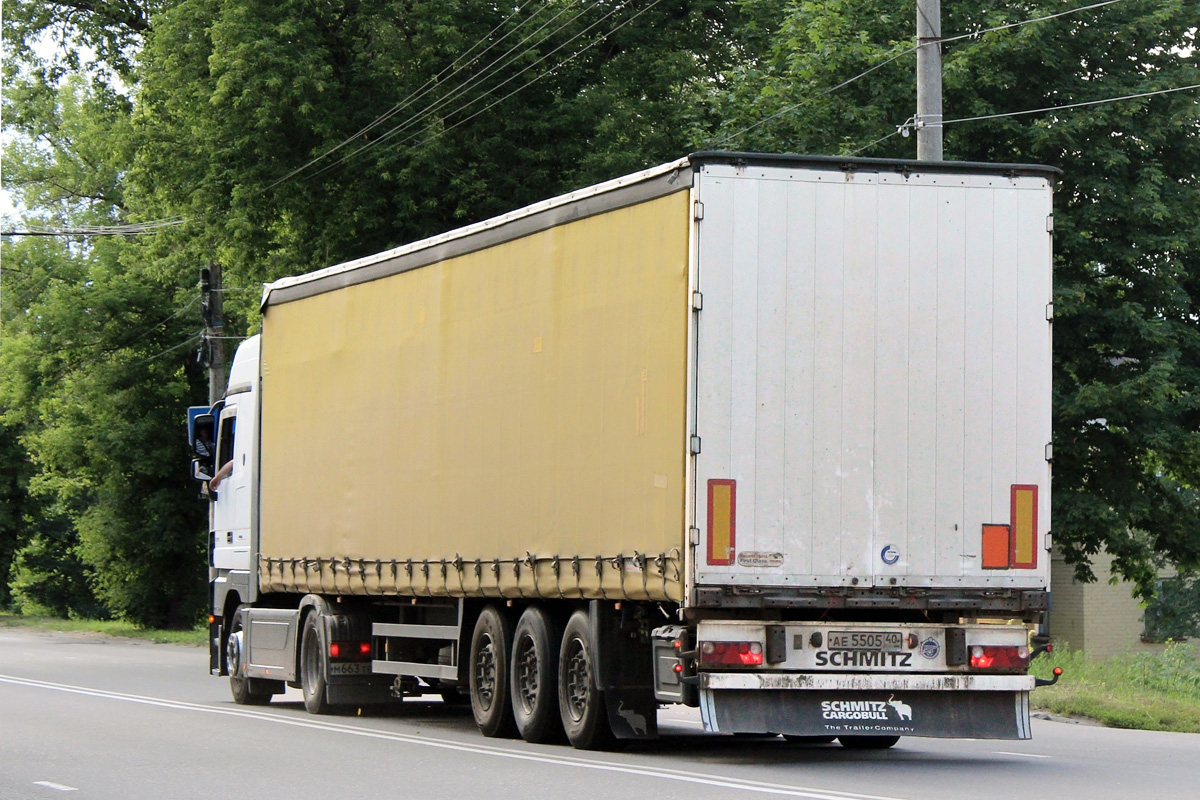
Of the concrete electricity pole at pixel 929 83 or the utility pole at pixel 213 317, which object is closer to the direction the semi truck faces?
the utility pole

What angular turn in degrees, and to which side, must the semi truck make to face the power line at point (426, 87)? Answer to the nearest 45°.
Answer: approximately 45° to its right

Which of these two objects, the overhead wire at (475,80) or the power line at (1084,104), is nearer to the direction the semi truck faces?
the overhead wire

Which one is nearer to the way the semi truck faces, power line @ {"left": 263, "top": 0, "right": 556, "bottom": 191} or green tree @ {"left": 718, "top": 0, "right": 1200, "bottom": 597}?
the power line

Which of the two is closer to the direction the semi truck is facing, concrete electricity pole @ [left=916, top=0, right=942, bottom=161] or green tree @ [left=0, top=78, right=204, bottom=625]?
the green tree

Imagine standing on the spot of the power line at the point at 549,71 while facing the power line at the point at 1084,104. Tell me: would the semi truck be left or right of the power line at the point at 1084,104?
right

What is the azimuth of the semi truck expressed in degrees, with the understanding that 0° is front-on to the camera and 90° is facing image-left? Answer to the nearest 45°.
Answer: approximately 135°

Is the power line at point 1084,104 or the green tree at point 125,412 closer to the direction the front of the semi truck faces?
the green tree

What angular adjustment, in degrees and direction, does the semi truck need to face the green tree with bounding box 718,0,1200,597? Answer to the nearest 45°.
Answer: approximately 45° to its right
